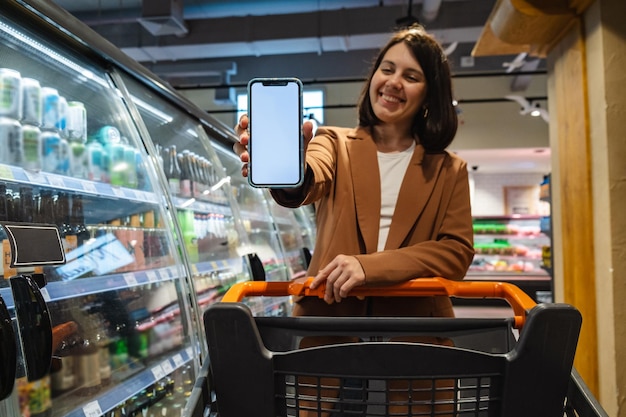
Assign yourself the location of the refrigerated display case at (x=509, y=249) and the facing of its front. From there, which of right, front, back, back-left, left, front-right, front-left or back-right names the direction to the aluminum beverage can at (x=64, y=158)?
front

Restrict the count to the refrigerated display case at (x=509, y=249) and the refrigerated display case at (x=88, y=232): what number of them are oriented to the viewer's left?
0

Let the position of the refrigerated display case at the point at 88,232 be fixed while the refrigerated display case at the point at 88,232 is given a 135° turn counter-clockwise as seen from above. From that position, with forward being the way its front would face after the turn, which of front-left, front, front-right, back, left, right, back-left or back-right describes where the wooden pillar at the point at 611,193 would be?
right

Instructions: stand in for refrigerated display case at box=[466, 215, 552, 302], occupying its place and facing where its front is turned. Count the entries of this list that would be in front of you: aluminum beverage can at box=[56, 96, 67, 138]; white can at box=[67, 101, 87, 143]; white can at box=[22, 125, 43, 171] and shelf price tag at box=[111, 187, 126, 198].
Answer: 4

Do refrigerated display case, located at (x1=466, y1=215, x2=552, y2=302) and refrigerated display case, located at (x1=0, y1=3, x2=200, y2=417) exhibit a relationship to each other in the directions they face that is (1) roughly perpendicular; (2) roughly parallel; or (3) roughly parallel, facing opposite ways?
roughly perpendicular

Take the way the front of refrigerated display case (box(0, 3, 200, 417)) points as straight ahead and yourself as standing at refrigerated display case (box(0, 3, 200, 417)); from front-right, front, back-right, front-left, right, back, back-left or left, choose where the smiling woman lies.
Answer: front

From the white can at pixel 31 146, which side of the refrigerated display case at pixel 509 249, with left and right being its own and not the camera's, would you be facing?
front

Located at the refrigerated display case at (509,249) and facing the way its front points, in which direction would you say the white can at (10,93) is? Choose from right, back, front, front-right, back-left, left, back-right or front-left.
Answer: front

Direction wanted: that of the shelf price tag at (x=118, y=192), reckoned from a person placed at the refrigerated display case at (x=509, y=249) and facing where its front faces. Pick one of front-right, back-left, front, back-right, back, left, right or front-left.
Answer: front

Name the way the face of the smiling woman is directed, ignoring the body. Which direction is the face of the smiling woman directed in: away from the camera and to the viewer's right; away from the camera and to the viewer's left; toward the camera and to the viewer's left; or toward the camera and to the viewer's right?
toward the camera and to the viewer's left

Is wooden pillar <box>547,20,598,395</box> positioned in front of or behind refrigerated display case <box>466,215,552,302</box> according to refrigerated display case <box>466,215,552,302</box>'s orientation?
in front

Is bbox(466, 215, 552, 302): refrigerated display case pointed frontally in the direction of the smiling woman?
yes

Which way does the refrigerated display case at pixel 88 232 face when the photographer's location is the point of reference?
facing the viewer and to the right of the viewer

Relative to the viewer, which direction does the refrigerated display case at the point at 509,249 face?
toward the camera
